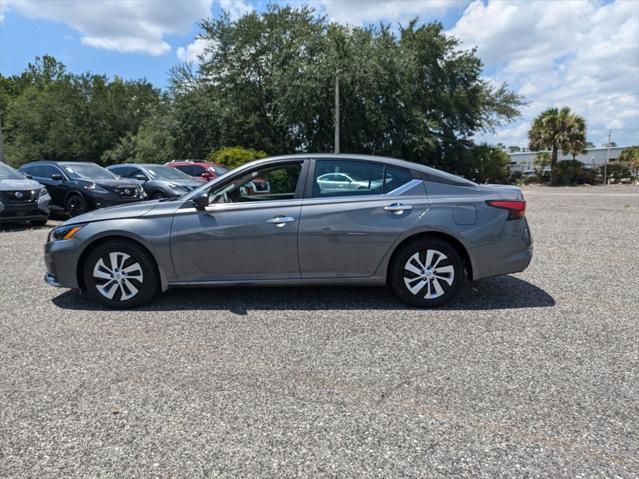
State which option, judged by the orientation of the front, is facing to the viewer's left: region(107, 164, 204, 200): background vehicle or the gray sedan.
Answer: the gray sedan

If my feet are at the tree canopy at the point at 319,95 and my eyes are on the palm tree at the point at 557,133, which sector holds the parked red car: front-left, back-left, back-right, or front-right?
back-right

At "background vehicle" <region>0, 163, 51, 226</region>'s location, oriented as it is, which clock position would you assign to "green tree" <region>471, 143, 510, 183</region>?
The green tree is roughly at 10 o'clock from the background vehicle.

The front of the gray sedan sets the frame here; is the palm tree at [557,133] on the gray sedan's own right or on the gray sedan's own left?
on the gray sedan's own right

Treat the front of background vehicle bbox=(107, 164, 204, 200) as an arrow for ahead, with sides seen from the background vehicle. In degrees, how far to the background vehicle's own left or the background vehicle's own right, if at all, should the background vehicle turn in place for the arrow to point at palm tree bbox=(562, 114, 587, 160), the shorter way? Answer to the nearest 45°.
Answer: approximately 90° to the background vehicle's own left

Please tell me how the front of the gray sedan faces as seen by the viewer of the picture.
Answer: facing to the left of the viewer
